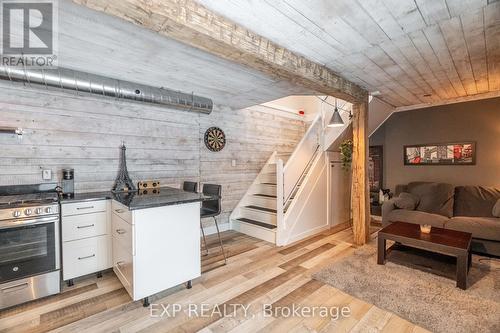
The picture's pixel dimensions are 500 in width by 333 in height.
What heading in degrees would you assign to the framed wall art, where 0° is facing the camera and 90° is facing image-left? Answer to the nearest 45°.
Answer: approximately 0°

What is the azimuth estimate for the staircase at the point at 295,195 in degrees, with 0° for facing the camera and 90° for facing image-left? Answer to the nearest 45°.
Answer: approximately 45°

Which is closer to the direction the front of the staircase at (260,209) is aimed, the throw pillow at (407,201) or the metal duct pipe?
the metal duct pipe

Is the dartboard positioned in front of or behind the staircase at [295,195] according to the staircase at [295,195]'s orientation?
in front

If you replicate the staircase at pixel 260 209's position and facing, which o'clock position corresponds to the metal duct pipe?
The metal duct pipe is roughly at 12 o'clock from the staircase.

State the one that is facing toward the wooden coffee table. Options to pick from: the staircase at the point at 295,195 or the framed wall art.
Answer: the framed wall art

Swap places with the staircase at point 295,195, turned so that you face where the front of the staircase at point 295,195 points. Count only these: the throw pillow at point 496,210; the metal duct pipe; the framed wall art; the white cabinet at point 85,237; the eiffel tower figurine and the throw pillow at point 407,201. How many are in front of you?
3

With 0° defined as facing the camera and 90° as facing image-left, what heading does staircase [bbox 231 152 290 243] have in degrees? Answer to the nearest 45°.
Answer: approximately 45°

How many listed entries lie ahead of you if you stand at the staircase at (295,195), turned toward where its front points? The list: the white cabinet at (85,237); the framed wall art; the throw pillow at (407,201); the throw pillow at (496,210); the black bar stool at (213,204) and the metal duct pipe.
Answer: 3

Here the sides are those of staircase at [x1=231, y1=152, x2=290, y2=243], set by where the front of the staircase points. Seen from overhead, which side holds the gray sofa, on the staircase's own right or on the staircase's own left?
on the staircase's own left

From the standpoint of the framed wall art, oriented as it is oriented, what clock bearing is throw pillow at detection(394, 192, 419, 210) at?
The throw pillow is roughly at 1 o'clock from the framed wall art.

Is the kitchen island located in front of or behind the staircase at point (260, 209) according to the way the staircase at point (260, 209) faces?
in front

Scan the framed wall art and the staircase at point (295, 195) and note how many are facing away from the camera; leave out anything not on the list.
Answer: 0

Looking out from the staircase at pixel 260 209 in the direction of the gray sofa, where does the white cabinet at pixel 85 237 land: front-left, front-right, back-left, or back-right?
back-right
